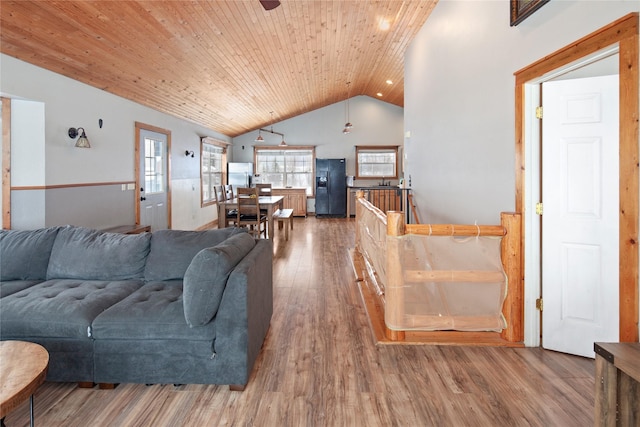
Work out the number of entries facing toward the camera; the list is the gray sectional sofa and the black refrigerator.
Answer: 2

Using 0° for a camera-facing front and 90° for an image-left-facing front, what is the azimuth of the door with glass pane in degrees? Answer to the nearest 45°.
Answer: approximately 315°

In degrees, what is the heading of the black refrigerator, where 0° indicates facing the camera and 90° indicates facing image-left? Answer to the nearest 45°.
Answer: approximately 0°

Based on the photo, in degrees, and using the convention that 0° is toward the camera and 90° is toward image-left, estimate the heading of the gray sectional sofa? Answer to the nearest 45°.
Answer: approximately 0°

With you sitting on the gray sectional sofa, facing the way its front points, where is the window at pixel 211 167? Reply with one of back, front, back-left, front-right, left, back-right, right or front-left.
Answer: back
